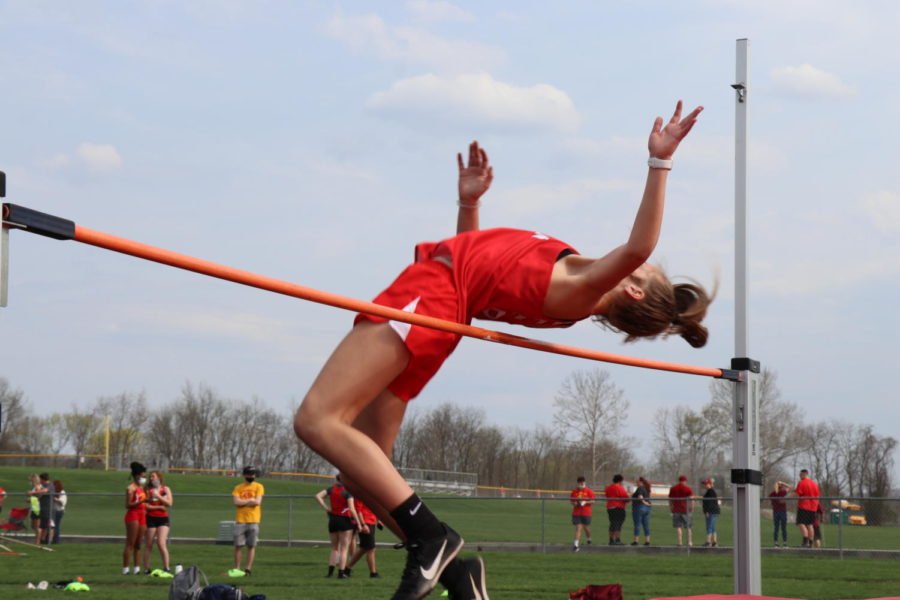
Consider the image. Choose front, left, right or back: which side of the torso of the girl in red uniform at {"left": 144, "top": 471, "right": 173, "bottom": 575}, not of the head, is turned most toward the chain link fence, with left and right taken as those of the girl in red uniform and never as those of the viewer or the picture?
back

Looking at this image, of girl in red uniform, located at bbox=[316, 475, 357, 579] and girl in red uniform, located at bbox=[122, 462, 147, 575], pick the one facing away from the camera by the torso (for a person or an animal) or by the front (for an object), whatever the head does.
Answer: girl in red uniform, located at bbox=[316, 475, 357, 579]

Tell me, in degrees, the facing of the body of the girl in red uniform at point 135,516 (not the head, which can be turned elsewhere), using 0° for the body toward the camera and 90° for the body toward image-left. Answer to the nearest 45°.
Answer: approximately 315°

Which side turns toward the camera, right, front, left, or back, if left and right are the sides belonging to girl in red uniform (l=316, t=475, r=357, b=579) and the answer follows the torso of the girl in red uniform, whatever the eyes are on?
back

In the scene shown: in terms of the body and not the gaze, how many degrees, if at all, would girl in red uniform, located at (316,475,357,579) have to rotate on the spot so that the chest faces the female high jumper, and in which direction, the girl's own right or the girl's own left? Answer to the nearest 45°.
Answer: approximately 180°

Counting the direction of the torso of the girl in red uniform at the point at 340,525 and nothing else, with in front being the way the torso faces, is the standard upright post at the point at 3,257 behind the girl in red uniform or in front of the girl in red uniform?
behind

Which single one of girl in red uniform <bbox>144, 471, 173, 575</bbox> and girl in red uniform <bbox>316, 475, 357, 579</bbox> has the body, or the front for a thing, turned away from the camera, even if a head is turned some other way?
girl in red uniform <bbox>316, 475, 357, 579</bbox>

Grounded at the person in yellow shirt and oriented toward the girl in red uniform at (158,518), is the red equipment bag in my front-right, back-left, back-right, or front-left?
back-left

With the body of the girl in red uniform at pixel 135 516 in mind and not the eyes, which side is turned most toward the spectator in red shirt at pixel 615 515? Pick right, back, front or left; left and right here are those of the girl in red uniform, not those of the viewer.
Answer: left

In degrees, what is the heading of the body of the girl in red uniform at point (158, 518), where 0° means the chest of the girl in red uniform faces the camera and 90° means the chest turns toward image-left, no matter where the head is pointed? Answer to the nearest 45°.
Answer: approximately 45°
